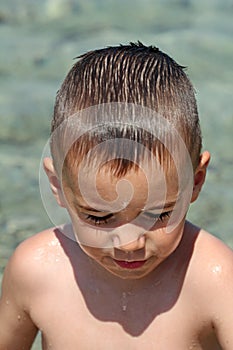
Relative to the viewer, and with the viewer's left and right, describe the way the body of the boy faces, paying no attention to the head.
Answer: facing the viewer

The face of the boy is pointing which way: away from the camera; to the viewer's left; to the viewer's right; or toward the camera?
toward the camera
